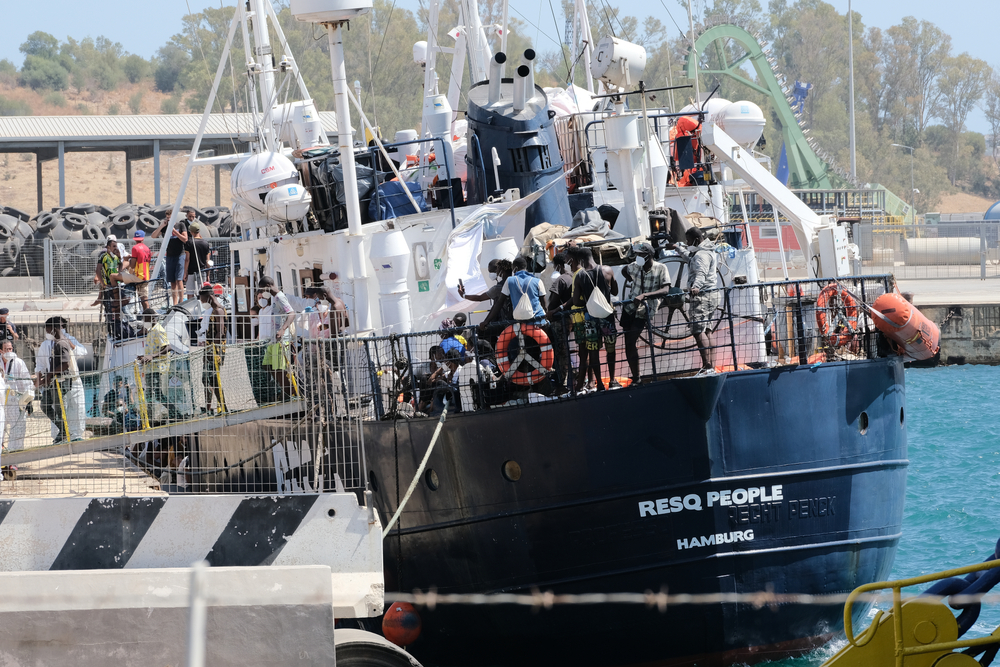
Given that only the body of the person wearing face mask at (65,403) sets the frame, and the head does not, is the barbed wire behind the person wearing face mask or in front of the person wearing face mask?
behind

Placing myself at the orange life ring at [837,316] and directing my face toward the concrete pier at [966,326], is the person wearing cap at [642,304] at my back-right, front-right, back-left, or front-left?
back-left
